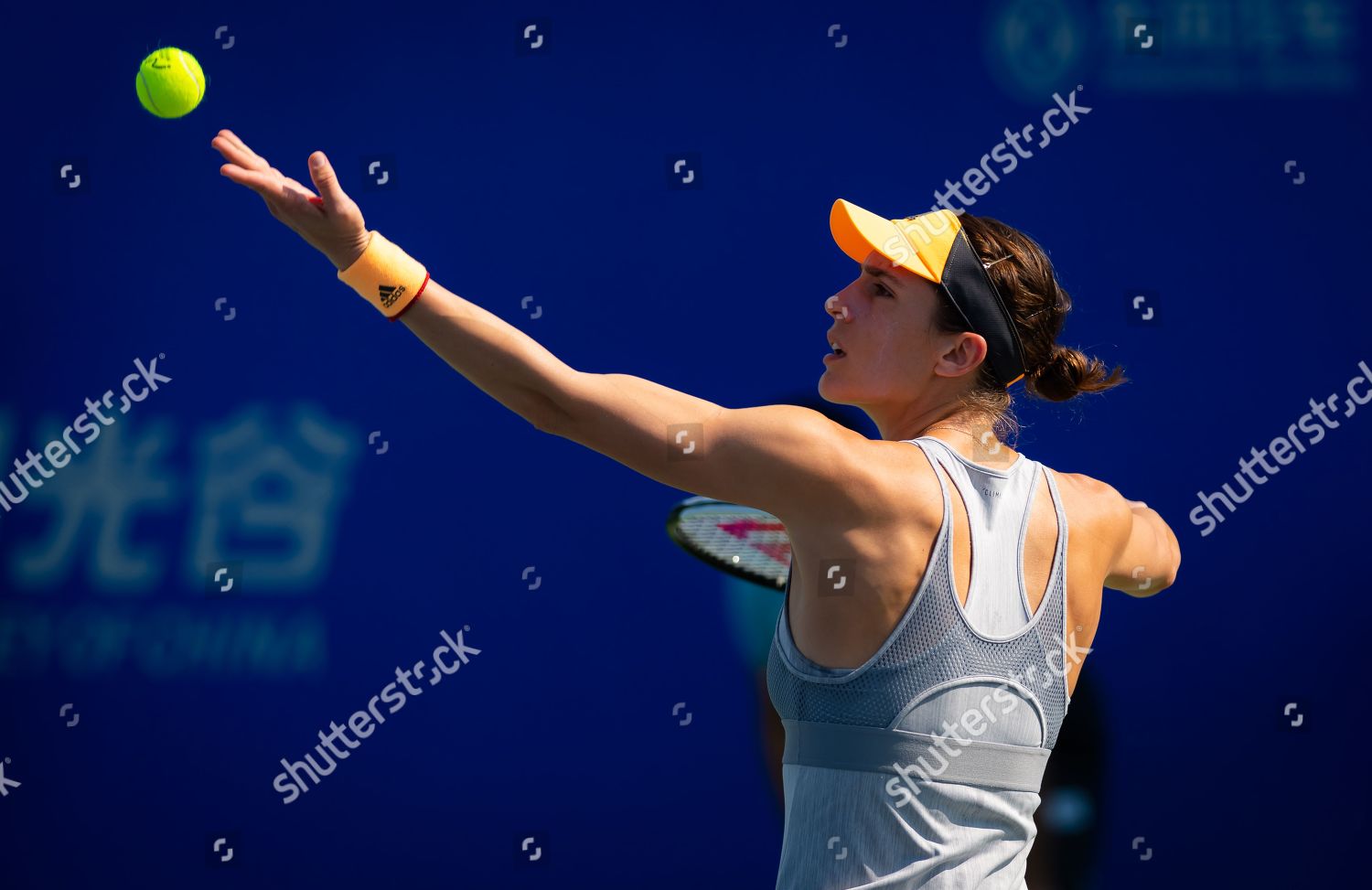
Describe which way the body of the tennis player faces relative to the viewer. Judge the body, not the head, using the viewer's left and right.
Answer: facing away from the viewer and to the left of the viewer

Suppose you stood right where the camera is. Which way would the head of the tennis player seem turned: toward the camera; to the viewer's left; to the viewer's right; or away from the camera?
to the viewer's left
